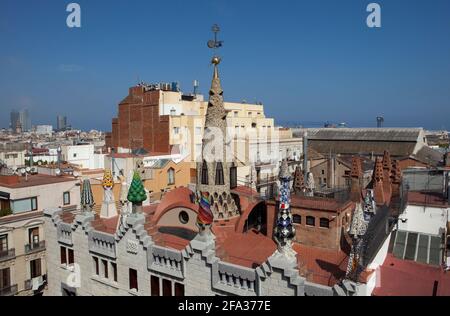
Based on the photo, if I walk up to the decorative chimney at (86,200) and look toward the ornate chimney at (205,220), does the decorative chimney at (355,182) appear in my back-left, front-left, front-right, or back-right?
front-left

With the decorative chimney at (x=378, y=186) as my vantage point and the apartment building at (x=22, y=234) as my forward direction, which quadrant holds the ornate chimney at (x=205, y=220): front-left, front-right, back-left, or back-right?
front-left

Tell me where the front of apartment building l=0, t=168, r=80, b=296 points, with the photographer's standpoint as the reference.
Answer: facing the viewer and to the right of the viewer
